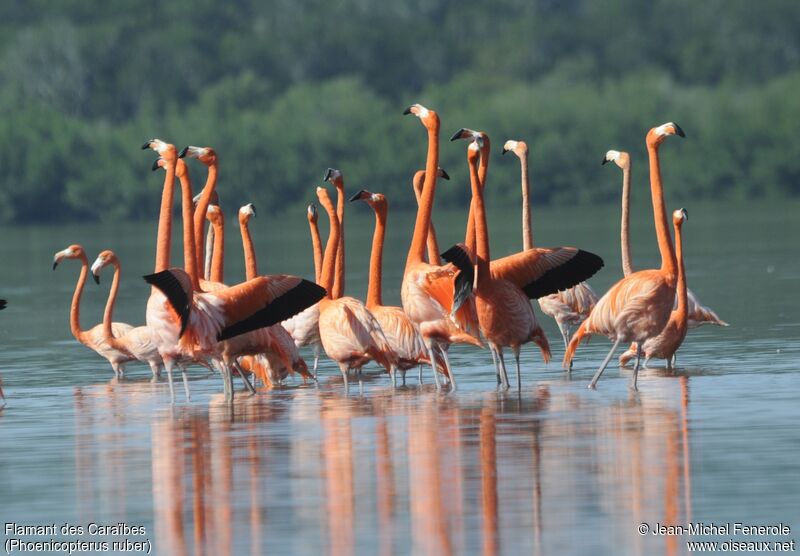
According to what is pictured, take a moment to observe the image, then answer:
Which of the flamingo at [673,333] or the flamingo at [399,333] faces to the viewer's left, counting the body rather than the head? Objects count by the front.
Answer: the flamingo at [399,333]

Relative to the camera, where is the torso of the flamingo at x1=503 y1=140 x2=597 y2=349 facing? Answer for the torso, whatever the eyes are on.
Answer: to the viewer's left

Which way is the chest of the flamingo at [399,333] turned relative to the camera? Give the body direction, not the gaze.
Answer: to the viewer's left

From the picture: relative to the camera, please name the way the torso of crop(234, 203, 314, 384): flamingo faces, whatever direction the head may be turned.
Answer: to the viewer's left

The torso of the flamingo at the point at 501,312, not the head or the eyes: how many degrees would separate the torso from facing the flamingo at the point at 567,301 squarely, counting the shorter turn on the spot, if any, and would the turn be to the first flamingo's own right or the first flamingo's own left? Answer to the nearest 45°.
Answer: approximately 135° to the first flamingo's own right

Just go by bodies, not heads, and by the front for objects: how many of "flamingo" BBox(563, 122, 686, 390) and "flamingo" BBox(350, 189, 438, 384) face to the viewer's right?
1

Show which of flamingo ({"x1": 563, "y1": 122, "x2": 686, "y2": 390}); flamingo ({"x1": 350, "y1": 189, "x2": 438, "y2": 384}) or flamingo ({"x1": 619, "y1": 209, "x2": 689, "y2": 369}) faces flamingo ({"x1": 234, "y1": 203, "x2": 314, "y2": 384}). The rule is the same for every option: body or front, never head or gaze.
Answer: flamingo ({"x1": 350, "y1": 189, "x2": 438, "y2": 384})

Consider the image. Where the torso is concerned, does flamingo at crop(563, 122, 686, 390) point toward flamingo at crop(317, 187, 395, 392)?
no

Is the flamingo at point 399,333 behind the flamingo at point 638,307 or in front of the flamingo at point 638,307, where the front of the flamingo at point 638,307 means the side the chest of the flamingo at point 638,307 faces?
behind

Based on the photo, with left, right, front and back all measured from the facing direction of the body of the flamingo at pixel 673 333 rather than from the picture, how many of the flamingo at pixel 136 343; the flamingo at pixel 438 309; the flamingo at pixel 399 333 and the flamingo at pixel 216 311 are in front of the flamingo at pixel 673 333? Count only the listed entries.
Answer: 0

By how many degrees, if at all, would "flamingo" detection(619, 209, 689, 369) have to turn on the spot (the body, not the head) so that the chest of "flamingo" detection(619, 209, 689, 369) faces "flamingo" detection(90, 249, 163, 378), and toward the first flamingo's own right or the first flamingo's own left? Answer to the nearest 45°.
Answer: approximately 180°

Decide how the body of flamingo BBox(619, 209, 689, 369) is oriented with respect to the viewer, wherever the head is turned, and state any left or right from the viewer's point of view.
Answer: facing to the right of the viewer

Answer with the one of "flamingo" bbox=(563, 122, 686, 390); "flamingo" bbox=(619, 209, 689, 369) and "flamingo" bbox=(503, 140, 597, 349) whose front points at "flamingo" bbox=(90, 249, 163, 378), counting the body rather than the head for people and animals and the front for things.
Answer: "flamingo" bbox=(503, 140, 597, 349)

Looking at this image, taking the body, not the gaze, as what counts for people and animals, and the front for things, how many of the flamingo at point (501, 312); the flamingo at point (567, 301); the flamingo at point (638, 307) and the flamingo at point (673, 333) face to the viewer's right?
2

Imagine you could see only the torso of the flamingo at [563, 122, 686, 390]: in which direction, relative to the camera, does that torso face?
to the viewer's right

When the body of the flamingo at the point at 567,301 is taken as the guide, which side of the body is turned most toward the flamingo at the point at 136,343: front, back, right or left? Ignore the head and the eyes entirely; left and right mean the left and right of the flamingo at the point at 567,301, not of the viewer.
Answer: front

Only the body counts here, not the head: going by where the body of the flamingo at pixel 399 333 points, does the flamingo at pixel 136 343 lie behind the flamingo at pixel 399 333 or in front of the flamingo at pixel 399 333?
in front
